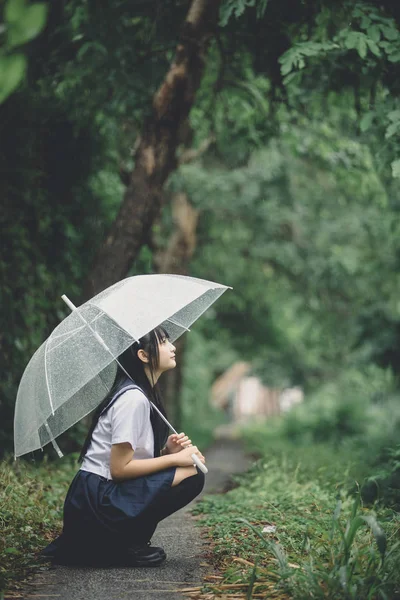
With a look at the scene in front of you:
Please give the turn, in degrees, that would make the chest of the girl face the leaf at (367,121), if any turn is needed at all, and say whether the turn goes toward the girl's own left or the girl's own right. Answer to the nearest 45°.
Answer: approximately 45° to the girl's own left

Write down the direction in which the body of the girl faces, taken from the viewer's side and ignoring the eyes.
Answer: to the viewer's right

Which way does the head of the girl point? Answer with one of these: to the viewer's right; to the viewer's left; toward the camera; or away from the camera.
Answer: to the viewer's right

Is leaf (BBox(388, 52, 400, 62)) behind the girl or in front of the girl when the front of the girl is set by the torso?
in front

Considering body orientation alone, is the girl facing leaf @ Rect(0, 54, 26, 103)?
no

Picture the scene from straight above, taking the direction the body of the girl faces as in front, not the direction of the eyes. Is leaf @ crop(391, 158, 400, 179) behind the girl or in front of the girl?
in front
